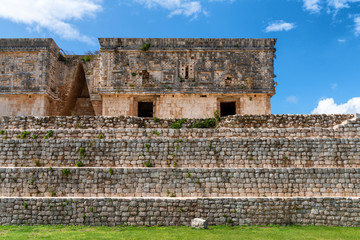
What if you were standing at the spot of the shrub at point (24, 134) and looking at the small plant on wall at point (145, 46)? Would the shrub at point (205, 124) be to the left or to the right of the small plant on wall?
right

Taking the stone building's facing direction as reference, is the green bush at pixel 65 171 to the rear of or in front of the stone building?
in front

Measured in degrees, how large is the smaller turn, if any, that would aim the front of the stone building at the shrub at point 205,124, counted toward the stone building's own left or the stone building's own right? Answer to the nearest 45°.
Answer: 0° — it already faces it

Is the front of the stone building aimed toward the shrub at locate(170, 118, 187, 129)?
yes

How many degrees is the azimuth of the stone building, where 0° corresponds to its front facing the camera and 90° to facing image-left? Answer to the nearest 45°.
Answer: approximately 0°
